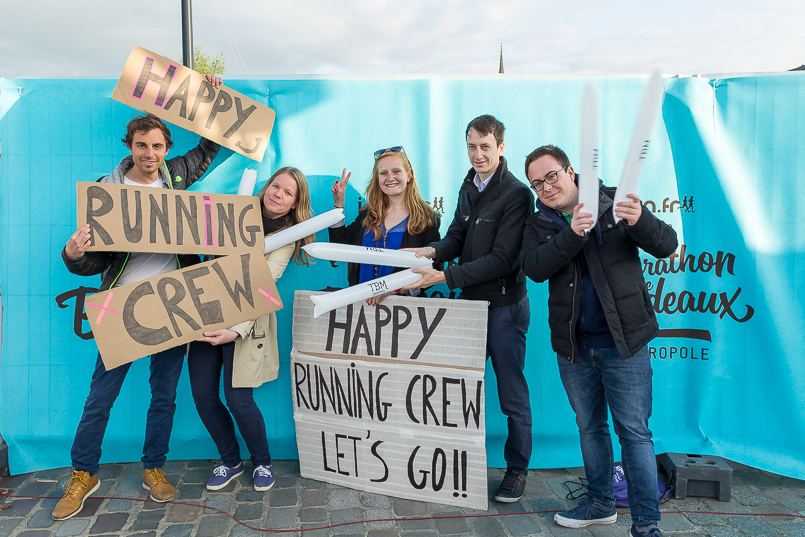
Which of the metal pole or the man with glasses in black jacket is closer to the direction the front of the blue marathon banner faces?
the man with glasses in black jacket

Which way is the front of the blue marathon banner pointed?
toward the camera
